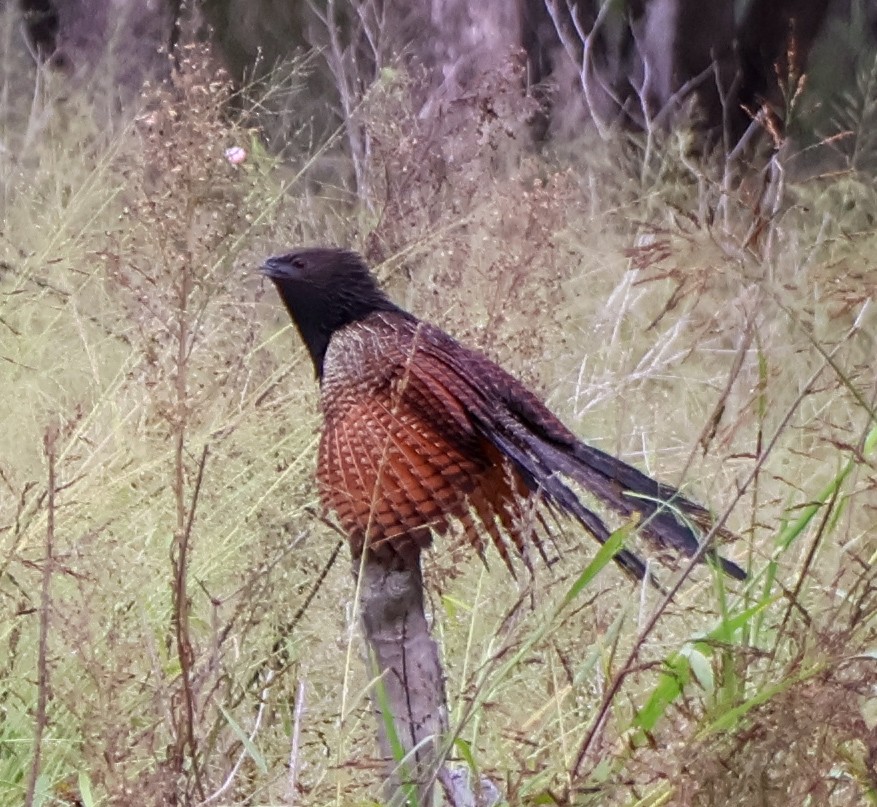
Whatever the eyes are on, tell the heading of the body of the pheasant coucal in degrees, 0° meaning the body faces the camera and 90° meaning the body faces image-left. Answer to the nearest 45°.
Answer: approximately 90°
